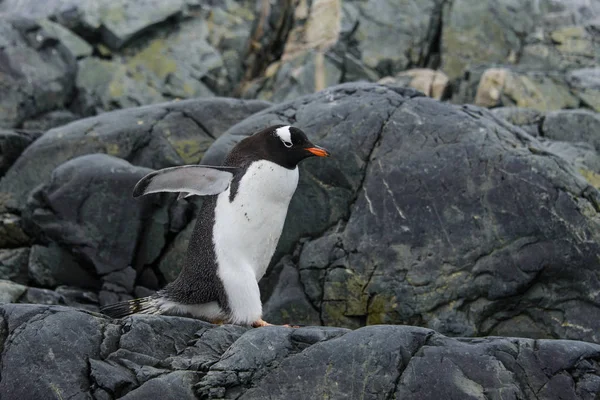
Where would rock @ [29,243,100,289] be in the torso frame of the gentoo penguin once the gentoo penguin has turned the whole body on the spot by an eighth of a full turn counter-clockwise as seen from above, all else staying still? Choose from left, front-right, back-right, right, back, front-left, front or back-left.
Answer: left

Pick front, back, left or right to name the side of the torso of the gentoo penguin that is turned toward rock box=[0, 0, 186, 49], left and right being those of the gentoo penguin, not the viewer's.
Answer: left

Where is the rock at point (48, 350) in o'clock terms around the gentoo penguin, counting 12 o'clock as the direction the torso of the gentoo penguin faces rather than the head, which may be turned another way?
The rock is roughly at 4 o'clock from the gentoo penguin.

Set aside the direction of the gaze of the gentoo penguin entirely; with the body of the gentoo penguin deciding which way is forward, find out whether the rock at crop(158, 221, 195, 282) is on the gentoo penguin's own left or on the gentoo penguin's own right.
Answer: on the gentoo penguin's own left

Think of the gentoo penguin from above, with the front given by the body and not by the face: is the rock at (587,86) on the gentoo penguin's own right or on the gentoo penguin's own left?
on the gentoo penguin's own left

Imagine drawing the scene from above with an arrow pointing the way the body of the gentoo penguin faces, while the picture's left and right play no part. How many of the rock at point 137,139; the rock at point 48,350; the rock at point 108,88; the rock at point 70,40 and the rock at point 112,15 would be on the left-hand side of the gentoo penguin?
4

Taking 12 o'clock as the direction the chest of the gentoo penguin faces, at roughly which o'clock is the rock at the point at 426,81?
The rock is roughly at 10 o'clock from the gentoo penguin.

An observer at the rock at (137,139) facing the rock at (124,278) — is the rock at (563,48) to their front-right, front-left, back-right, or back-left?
back-left

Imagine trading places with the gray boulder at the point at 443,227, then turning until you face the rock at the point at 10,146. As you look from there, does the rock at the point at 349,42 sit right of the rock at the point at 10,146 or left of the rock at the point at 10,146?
right

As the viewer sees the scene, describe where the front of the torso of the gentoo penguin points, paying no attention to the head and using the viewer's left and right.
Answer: facing to the right of the viewer

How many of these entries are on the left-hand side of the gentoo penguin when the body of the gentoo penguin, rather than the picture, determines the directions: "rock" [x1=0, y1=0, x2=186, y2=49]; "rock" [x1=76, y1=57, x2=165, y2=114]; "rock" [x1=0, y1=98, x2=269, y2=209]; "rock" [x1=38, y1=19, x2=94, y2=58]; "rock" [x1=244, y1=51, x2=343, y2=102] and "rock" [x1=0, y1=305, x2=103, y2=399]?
5
